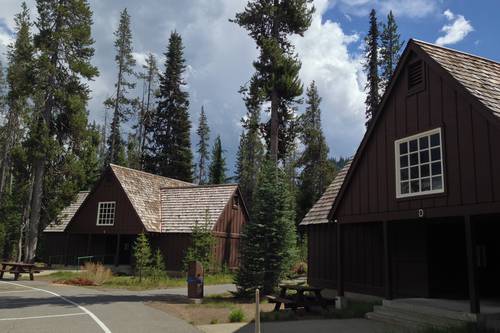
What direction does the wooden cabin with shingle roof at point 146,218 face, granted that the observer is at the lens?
facing the viewer and to the left of the viewer

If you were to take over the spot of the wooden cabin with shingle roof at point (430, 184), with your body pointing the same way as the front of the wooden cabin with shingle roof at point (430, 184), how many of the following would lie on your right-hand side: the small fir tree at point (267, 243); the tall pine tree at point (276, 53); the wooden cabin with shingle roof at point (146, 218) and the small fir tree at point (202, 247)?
4

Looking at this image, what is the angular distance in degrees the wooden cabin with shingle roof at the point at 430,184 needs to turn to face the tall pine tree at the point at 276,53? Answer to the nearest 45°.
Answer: approximately 90° to its right

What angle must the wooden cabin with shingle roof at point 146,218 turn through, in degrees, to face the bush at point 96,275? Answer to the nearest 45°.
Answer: approximately 45° to its left

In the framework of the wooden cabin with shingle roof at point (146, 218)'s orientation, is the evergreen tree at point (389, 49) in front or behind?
behind

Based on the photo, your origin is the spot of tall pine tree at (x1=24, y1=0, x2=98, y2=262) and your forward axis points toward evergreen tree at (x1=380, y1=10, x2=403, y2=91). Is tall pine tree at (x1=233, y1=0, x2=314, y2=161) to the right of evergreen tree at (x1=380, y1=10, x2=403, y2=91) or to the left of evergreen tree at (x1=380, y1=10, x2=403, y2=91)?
right

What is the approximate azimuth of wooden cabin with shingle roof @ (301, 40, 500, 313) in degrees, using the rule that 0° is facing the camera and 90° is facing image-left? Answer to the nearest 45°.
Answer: approximately 45°

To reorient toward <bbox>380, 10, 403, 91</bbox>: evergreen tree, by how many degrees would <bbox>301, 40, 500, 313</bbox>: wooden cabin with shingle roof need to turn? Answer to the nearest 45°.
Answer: approximately 135° to its right

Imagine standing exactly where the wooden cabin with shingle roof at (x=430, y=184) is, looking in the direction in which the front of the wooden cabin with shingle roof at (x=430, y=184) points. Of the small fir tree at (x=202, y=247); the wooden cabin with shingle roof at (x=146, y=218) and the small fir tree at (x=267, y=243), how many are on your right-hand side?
3

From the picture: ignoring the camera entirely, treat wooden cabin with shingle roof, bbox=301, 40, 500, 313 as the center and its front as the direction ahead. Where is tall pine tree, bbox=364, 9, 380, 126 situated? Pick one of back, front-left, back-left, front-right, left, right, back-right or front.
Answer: back-right

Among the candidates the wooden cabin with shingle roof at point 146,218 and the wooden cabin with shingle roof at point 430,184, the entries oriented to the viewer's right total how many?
0

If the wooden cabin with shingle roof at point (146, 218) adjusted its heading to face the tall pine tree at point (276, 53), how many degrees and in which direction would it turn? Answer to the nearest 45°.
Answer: approximately 90° to its left
